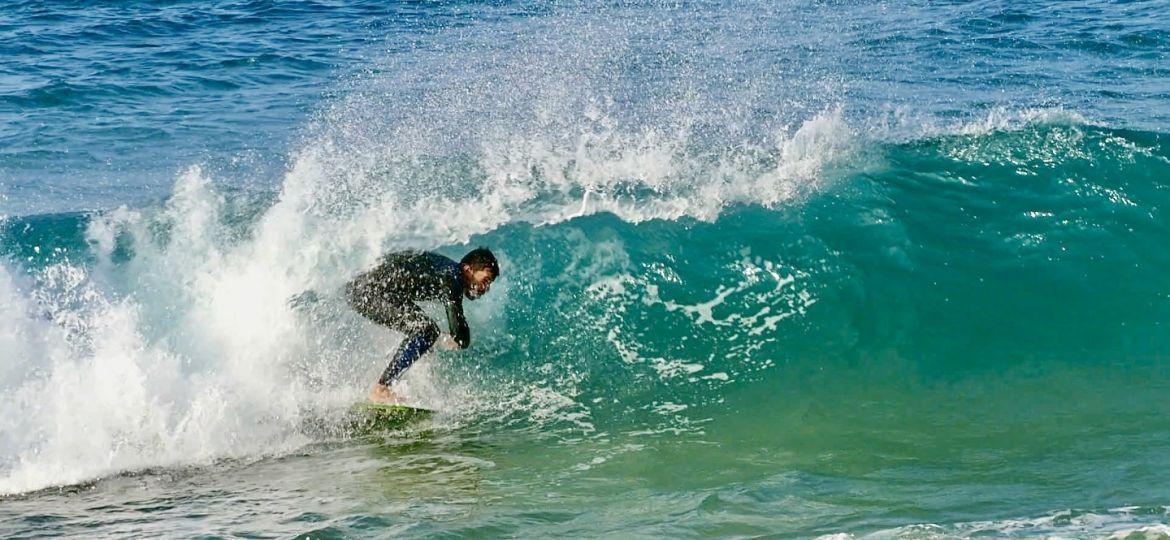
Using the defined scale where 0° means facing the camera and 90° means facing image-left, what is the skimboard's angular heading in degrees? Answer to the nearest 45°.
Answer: approximately 270°

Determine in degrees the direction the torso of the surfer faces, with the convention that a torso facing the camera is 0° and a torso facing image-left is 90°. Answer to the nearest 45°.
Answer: approximately 270°
